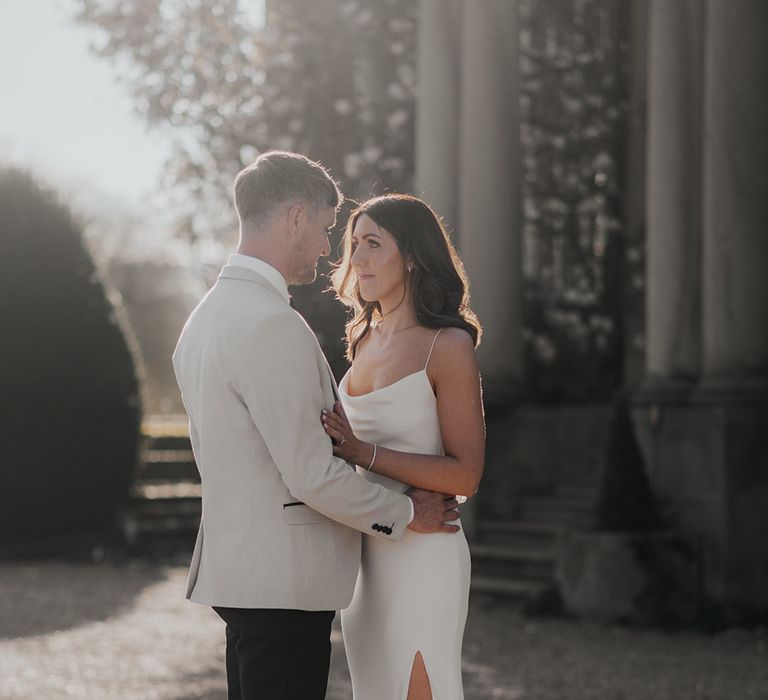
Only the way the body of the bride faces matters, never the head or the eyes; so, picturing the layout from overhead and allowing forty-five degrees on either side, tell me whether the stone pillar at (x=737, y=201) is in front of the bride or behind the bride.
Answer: behind

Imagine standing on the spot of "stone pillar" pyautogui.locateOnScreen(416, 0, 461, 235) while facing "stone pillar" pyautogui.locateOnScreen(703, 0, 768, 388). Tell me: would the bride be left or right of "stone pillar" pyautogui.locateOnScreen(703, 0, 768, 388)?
right

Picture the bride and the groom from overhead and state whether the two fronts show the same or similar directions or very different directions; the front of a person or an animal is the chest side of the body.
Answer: very different directions

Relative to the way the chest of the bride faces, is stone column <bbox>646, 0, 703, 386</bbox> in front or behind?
behind

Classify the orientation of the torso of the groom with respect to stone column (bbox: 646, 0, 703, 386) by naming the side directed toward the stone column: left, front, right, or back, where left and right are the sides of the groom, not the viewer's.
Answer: front

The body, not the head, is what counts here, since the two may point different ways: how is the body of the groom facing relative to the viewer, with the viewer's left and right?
facing away from the viewer and to the right of the viewer

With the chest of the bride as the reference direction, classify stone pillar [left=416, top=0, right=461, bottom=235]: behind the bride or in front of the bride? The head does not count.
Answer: behind

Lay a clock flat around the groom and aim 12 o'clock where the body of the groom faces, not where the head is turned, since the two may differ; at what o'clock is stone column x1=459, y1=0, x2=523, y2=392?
The stone column is roughly at 11 o'clock from the groom.

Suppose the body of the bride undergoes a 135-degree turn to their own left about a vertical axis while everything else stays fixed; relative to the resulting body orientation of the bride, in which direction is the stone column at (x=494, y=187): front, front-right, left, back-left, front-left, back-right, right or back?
left

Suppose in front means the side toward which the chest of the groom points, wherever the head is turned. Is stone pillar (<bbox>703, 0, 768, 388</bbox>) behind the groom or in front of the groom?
in front

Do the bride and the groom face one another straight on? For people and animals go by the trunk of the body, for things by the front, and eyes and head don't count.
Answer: yes
